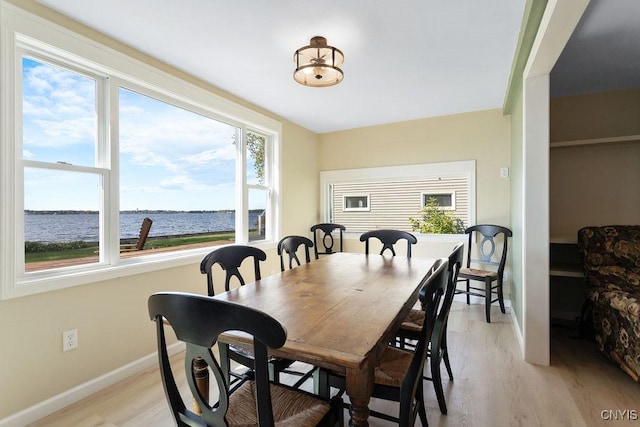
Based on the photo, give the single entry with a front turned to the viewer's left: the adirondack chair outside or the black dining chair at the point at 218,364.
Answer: the adirondack chair outside

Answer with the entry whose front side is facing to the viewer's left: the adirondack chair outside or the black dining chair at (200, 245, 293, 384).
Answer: the adirondack chair outside

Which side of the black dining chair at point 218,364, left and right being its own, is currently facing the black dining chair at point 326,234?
front

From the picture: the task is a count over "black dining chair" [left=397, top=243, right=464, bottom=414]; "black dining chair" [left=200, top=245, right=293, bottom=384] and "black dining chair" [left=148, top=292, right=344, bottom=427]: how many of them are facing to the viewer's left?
1

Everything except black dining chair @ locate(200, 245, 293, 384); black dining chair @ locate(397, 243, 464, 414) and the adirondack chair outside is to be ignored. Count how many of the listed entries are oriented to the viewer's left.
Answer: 2

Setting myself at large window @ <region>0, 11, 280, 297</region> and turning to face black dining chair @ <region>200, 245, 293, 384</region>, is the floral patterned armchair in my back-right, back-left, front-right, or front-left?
front-left

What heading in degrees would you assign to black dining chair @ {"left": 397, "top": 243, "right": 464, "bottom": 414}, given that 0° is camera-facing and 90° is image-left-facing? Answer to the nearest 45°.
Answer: approximately 90°

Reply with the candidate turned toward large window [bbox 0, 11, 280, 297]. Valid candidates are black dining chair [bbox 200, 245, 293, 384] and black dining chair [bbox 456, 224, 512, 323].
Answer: black dining chair [bbox 456, 224, 512, 323]

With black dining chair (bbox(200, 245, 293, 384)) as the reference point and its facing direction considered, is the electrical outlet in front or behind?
behind

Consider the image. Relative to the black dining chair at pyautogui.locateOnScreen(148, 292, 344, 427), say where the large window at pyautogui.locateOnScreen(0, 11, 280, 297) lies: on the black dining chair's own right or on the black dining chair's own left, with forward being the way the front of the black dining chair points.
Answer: on the black dining chair's own left

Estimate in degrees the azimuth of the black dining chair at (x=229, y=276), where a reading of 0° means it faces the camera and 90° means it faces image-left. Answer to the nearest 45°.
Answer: approximately 315°

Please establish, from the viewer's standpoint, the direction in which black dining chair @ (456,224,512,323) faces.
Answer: facing the viewer and to the left of the viewer

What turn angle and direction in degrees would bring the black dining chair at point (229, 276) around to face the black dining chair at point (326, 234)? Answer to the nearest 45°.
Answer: approximately 90° to its left

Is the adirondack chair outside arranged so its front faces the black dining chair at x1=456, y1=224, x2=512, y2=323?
no

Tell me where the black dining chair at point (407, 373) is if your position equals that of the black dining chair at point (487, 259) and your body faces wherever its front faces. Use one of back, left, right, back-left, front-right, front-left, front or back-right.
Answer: front-left

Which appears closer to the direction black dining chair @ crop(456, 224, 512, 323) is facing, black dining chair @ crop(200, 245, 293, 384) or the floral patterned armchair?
the black dining chair

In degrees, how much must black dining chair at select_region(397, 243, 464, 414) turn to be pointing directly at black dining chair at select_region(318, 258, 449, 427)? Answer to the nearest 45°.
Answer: approximately 90° to its left

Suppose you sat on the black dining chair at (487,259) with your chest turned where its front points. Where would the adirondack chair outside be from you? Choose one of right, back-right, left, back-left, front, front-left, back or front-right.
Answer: front

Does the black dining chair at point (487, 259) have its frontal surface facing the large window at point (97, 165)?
yes
